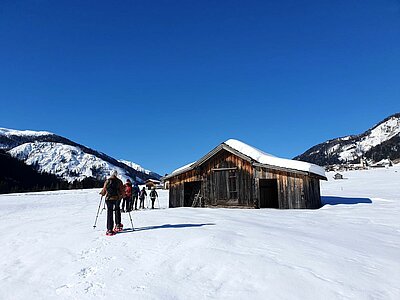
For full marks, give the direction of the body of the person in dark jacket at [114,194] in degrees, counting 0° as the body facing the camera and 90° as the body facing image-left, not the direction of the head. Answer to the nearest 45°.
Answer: approximately 180°

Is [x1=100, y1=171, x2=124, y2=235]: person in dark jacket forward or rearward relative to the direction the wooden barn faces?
forward

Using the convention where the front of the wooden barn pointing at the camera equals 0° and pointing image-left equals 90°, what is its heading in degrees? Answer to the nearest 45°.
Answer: approximately 0°

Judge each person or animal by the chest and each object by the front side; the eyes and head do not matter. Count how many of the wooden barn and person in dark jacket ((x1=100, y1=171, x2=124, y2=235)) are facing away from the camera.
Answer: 1

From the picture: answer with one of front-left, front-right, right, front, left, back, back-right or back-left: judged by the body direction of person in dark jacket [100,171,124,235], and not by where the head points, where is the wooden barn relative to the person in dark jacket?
front-right

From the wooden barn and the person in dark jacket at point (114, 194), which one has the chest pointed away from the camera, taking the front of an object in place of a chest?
the person in dark jacket
